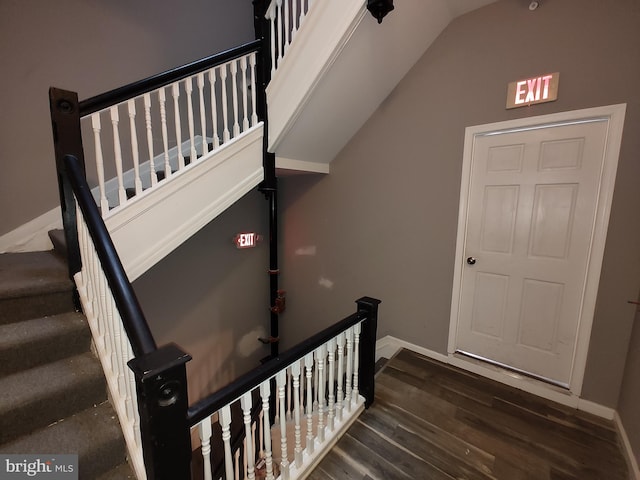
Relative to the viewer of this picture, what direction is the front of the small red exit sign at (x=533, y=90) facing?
facing the viewer and to the left of the viewer

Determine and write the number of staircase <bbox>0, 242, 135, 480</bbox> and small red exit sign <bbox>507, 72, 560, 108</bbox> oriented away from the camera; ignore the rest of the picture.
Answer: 0

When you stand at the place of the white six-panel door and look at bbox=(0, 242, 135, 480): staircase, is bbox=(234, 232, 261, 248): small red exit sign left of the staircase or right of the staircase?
right

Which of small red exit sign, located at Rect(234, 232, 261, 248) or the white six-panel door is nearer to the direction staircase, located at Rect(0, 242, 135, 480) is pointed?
the white six-panel door
